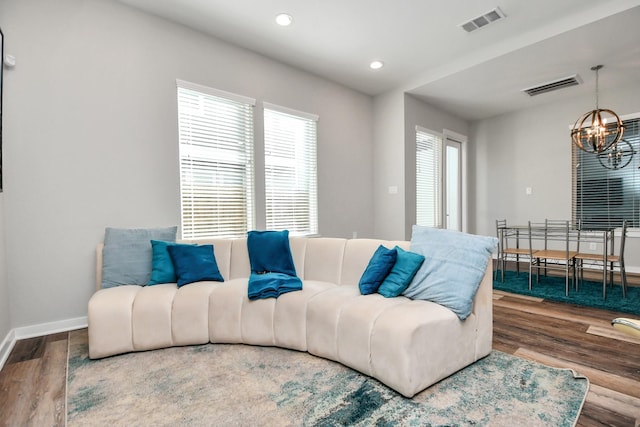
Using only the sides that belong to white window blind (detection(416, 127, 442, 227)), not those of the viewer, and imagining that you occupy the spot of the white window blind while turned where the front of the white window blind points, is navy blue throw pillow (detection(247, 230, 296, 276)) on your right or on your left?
on your right

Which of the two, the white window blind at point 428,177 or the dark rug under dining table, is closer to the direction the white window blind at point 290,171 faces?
the dark rug under dining table

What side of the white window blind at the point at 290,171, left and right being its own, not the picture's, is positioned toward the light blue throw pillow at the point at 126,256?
right

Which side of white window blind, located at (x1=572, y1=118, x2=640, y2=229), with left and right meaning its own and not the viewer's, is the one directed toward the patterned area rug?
front

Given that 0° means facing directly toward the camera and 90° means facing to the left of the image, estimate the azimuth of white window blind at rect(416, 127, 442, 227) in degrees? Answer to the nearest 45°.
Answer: approximately 315°

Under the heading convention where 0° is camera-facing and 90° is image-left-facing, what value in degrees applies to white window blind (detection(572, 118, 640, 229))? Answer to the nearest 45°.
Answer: approximately 0°

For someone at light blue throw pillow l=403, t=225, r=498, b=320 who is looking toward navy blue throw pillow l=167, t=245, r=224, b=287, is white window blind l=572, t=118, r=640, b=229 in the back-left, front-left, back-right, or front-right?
back-right

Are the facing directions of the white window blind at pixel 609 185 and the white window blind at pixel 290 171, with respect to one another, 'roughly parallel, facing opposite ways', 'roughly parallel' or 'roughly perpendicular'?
roughly perpendicular

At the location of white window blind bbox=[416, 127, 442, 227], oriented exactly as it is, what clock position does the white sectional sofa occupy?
The white sectional sofa is roughly at 2 o'clock from the white window blind.

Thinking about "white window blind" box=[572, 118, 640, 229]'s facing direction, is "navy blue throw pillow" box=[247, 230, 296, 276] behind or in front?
in front

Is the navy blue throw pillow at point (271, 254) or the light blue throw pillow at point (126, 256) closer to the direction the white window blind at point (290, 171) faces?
the navy blue throw pillow

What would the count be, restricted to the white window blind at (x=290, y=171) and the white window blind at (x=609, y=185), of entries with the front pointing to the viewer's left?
0

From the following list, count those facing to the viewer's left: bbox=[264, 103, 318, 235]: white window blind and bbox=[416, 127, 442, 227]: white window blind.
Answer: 0

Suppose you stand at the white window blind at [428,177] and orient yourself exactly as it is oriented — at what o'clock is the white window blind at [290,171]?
the white window blind at [290,171] is roughly at 3 o'clock from the white window blind at [428,177].

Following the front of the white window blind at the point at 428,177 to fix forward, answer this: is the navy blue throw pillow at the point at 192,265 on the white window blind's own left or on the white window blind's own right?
on the white window blind's own right

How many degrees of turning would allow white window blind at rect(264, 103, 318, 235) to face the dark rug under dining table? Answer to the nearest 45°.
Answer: approximately 45° to its left
